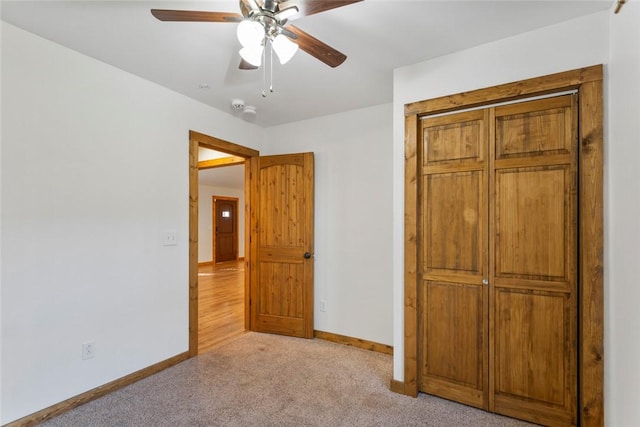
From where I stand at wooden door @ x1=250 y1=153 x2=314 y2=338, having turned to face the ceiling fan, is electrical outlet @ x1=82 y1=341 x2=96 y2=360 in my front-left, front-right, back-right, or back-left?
front-right

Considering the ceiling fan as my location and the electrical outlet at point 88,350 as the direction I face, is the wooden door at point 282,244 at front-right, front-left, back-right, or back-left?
front-right

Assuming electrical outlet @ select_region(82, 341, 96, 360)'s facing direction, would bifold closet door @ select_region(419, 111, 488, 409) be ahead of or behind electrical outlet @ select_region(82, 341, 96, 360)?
ahead

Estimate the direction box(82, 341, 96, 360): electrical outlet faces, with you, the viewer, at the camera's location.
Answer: facing the viewer and to the right of the viewer

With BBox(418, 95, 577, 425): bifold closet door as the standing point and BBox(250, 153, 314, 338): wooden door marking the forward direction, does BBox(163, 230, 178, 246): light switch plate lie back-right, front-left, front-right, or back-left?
front-left

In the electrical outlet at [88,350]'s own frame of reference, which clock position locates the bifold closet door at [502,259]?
The bifold closet door is roughly at 12 o'clock from the electrical outlet.

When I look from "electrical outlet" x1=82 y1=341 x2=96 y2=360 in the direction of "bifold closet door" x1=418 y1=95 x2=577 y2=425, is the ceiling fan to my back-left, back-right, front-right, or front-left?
front-right

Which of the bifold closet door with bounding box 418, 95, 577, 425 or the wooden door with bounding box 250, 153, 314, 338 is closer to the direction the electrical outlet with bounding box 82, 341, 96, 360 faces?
the bifold closet door

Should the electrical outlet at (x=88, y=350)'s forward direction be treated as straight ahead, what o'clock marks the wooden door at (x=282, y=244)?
The wooden door is roughly at 10 o'clock from the electrical outlet.
